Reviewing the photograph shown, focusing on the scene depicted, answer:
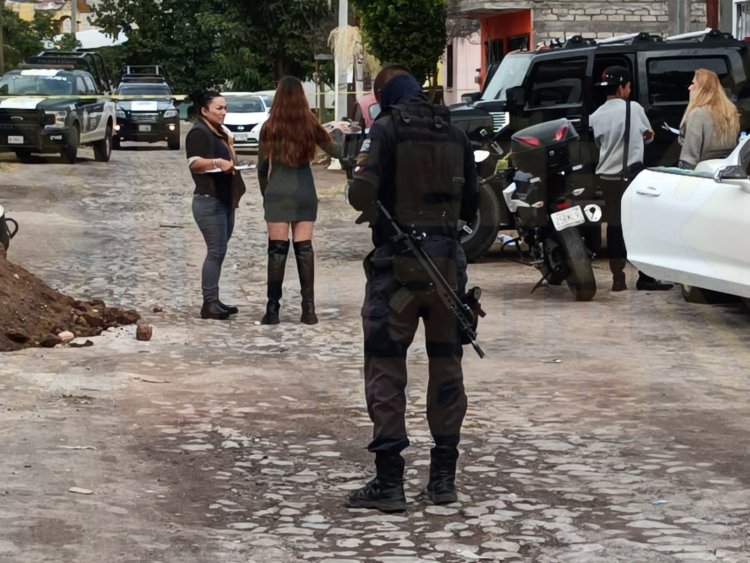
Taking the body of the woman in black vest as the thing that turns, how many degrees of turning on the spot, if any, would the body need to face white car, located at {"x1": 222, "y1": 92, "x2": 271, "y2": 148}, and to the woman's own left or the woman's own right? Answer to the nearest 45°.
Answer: approximately 90° to the woman's own left

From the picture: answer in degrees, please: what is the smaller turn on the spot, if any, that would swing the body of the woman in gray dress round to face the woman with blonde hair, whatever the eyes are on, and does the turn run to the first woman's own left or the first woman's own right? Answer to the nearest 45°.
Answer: approximately 90° to the first woman's own right

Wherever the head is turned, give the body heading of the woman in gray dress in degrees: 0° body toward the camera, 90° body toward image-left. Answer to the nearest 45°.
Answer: approximately 180°

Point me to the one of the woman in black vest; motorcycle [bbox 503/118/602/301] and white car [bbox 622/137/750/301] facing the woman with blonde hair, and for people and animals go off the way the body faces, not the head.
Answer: the woman in black vest

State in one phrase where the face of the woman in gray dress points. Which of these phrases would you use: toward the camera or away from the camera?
away from the camera

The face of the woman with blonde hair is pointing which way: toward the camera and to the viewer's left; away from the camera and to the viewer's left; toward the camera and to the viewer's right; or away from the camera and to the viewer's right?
away from the camera and to the viewer's left

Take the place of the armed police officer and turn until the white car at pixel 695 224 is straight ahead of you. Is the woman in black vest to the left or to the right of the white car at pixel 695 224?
left

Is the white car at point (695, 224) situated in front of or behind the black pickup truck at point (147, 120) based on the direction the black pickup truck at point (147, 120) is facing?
in front

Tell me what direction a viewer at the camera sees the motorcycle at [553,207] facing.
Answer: facing away from the viewer and to the left of the viewer

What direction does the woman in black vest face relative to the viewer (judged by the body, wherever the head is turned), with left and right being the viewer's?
facing to the right of the viewer

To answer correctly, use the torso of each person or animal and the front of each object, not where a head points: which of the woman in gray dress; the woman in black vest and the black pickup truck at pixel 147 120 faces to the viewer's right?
the woman in black vest

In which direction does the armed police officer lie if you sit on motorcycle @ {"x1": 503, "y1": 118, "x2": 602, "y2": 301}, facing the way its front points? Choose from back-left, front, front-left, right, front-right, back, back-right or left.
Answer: back-left

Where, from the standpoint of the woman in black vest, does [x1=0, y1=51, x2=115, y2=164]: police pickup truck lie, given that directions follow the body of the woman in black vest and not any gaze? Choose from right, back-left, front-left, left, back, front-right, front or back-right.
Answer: left
